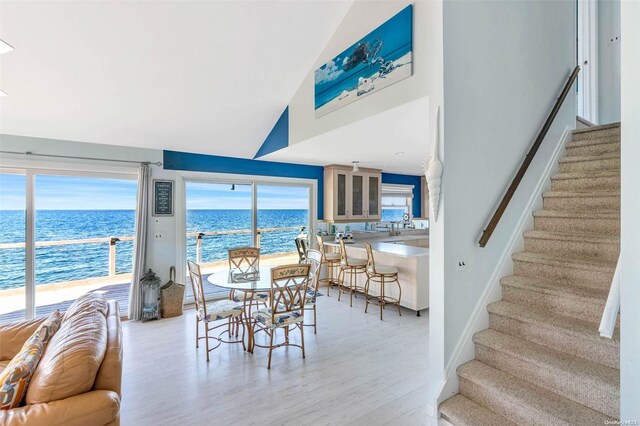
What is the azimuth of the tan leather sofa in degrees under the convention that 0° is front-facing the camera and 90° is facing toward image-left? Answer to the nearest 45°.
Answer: approximately 90°

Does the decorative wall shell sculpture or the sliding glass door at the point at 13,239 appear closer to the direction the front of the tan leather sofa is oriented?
the sliding glass door

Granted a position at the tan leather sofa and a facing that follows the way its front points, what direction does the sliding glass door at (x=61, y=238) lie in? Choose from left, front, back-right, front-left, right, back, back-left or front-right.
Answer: right

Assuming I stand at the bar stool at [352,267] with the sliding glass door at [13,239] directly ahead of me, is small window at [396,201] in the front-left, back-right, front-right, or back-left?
back-right

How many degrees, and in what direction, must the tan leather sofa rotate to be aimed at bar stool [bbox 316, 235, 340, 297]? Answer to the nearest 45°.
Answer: approximately 135° to its right

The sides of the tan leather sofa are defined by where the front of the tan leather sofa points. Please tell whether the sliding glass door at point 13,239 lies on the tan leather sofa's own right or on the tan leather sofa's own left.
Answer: on the tan leather sofa's own right
